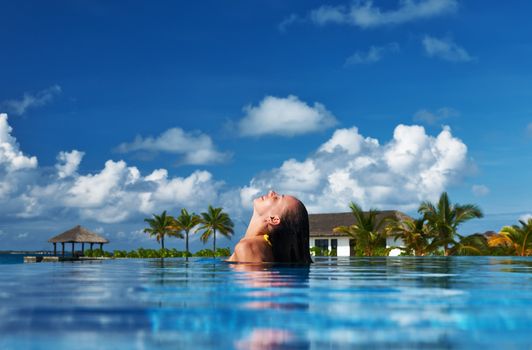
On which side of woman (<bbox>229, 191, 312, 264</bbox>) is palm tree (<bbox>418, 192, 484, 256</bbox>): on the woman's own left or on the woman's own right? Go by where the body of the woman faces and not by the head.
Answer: on the woman's own right

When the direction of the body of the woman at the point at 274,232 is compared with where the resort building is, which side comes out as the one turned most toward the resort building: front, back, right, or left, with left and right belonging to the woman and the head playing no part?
right

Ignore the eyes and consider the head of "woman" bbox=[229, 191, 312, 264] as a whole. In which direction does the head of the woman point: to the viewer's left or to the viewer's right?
to the viewer's left

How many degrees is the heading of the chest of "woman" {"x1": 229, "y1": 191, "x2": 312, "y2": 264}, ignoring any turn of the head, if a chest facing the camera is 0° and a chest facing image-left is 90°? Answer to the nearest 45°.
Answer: approximately 90°

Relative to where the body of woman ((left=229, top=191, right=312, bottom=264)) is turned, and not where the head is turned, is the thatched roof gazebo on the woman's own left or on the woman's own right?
on the woman's own right

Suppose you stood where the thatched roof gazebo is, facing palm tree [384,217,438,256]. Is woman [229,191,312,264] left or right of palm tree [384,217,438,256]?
right
